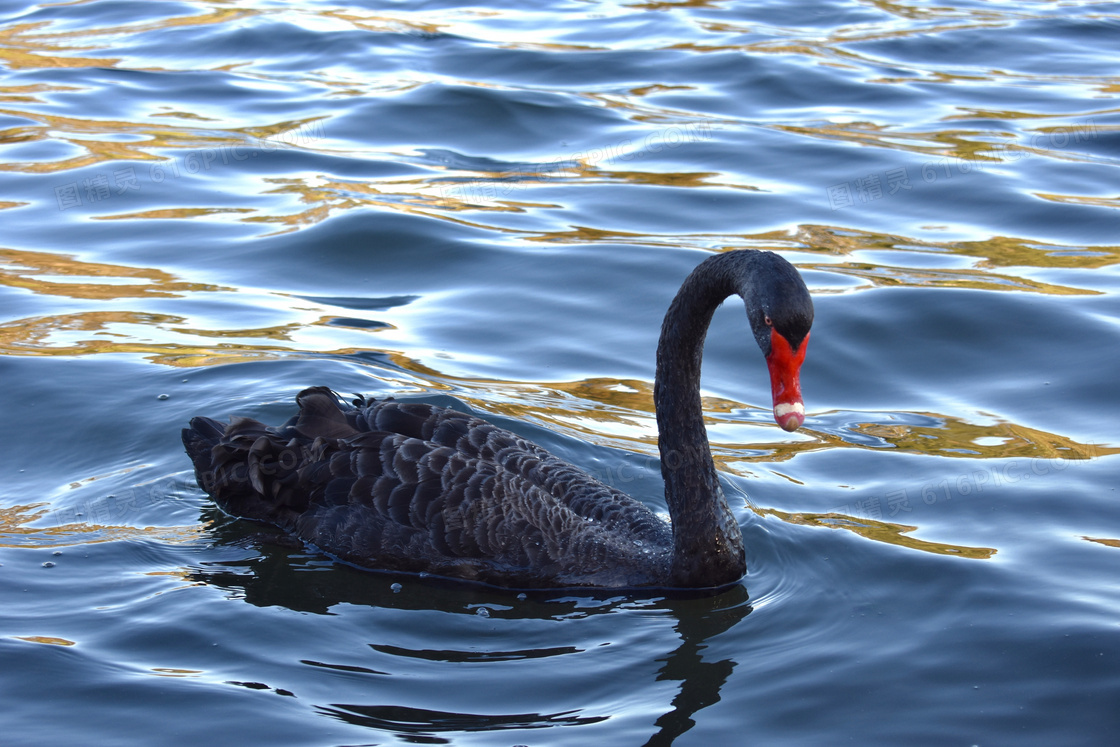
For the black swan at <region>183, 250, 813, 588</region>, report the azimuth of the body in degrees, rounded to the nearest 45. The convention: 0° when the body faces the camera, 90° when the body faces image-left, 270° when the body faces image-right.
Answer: approximately 315°
